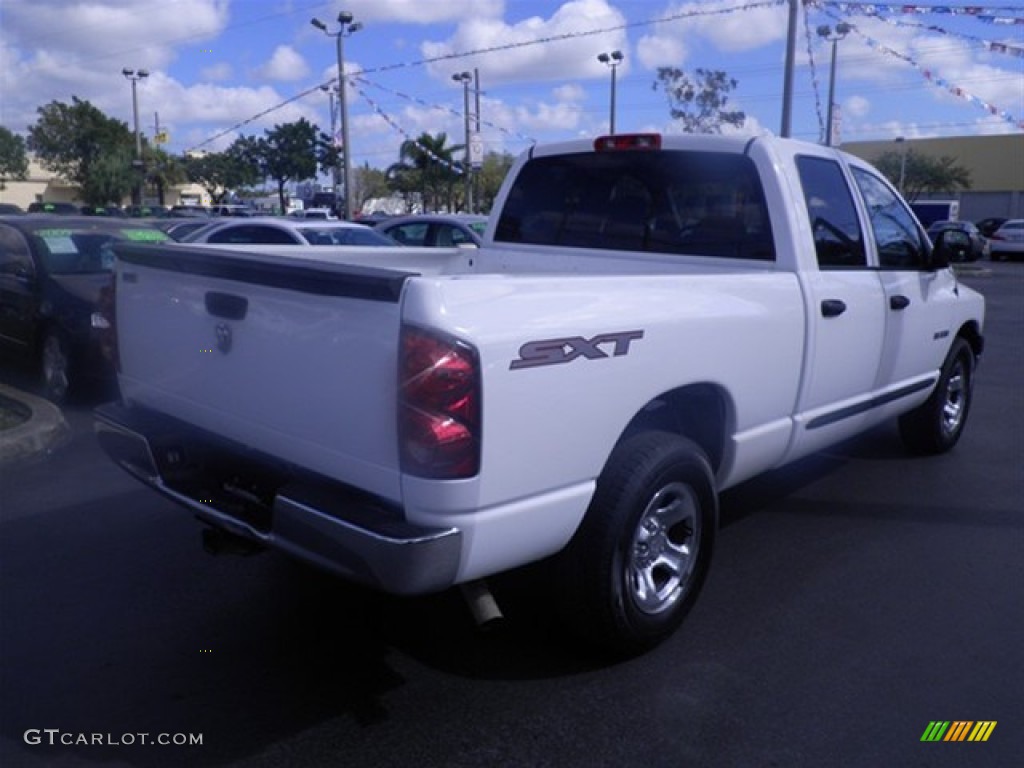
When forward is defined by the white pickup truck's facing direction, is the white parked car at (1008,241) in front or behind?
in front

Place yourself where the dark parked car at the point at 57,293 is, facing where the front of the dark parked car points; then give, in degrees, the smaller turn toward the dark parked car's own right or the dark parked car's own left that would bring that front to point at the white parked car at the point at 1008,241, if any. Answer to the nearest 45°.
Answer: approximately 90° to the dark parked car's own left

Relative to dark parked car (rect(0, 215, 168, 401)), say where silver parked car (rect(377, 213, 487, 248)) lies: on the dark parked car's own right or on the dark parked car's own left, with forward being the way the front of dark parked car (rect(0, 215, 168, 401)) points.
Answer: on the dark parked car's own left

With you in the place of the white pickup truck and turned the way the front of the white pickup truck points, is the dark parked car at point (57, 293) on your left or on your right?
on your left

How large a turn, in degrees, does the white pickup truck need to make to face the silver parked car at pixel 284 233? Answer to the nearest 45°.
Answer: approximately 45° to its left

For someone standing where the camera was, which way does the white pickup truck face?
facing away from the viewer and to the right of the viewer

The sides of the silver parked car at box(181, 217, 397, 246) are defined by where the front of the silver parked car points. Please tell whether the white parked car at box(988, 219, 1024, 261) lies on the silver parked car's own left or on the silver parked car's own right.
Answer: on the silver parked car's own left

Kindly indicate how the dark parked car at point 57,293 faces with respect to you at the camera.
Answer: facing the viewer and to the right of the viewer

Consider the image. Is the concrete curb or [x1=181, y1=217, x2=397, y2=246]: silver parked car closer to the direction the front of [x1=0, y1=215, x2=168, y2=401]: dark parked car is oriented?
the concrete curb

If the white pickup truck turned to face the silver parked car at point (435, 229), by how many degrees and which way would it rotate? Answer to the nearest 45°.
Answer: approximately 45° to its left

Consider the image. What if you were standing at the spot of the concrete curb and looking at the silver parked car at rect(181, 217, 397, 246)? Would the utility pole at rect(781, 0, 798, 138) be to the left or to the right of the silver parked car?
right

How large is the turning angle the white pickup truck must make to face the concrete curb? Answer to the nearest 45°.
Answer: approximately 90° to its left

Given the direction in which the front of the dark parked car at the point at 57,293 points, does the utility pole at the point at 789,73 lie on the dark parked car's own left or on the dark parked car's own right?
on the dark parked car's own left

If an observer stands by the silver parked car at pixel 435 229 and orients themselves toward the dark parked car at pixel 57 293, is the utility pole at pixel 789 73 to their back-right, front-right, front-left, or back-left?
back-left
